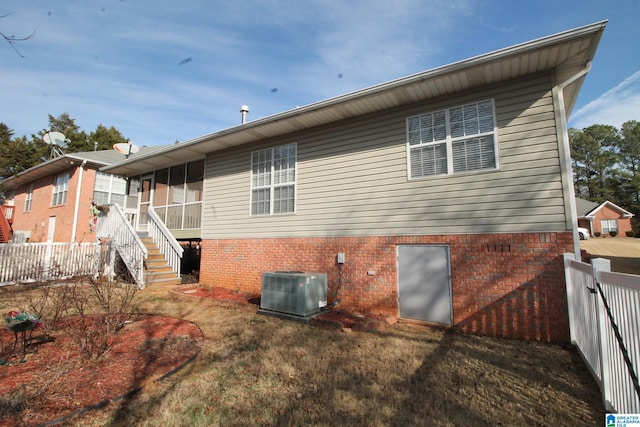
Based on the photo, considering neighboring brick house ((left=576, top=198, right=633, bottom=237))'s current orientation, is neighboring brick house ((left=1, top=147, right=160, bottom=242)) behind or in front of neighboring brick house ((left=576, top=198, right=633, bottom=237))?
in front

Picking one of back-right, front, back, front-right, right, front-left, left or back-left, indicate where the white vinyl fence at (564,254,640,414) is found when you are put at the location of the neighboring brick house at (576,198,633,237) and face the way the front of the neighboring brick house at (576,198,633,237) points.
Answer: front

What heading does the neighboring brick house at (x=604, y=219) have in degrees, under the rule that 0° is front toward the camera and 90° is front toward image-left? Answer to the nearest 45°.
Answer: approximately 0°

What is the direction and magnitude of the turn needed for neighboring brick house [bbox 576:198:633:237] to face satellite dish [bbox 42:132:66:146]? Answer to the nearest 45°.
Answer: approximately 45° to its right

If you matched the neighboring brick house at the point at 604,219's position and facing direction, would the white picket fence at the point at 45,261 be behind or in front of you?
in front

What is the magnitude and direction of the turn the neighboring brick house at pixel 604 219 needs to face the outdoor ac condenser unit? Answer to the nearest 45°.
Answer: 0° — it already faces it
